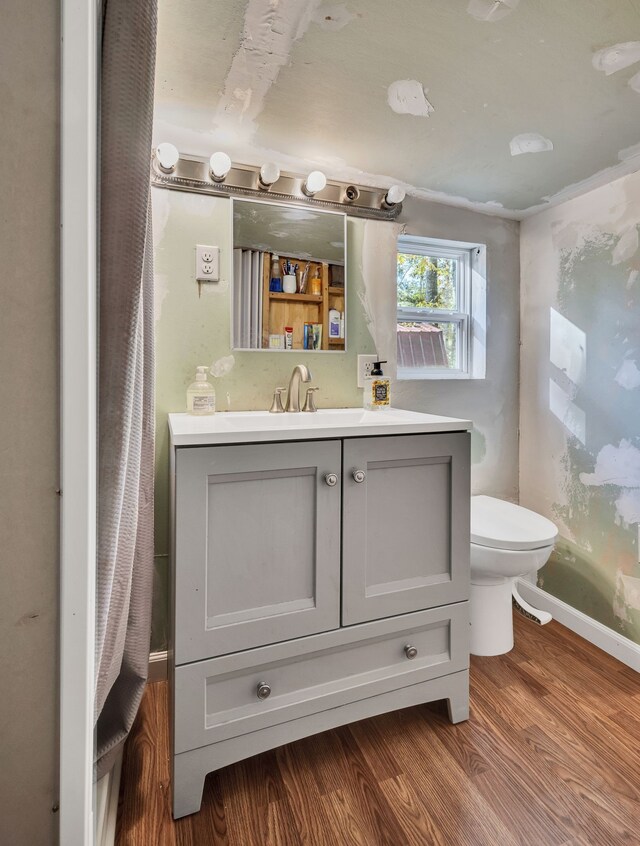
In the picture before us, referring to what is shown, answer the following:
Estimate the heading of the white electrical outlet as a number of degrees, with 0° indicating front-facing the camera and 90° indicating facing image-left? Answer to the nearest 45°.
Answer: approximately 0°

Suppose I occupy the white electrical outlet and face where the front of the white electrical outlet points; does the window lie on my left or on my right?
on my left

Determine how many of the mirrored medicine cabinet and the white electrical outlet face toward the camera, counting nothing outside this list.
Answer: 2
